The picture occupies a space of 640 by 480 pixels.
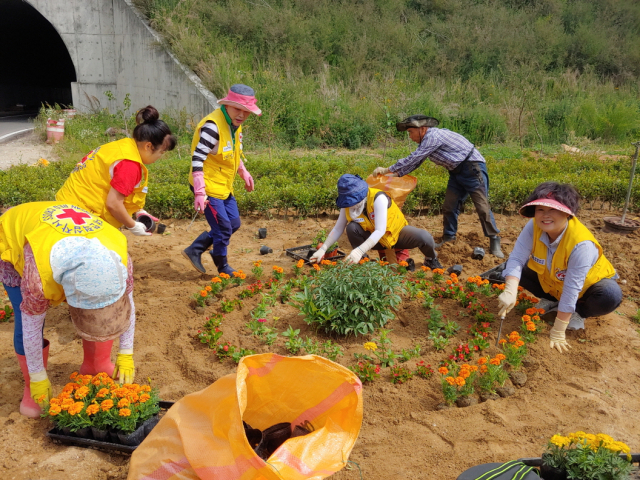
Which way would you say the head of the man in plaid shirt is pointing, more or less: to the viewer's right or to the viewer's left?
to the viewer's left

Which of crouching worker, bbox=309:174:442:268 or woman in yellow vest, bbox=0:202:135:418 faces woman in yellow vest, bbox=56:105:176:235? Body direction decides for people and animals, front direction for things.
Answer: the crouching worker

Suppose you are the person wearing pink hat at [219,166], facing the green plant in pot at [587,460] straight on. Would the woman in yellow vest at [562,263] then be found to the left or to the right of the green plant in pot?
left

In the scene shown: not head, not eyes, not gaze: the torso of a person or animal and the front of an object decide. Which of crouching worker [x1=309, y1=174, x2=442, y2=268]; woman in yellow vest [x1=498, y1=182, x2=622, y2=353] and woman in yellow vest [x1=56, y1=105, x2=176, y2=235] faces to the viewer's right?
woman in yellow vest [x1=56, y1=105, x2=176, y2=235]

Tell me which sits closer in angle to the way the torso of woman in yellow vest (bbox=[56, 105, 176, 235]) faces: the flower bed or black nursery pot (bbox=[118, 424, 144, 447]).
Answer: the flower bed

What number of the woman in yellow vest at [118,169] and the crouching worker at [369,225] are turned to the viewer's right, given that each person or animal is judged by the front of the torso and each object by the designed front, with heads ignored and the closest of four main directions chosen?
1

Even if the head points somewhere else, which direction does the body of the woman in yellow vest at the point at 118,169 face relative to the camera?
to the viewer's right

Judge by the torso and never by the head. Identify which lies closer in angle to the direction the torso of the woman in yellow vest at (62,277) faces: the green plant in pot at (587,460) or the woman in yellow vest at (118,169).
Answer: the green plant in pot

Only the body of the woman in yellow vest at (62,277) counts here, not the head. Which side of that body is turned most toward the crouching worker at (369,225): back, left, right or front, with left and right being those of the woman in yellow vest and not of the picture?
left

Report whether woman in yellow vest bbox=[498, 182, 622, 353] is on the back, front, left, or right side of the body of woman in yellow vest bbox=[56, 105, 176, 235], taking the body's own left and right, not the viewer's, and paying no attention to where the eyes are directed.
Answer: front

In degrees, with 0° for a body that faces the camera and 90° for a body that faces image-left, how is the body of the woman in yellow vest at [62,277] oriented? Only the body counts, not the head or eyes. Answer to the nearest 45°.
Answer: approximately 315°

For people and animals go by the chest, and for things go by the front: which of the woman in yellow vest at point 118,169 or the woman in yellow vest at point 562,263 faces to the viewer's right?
the woman in yellow vest at point 118,169
